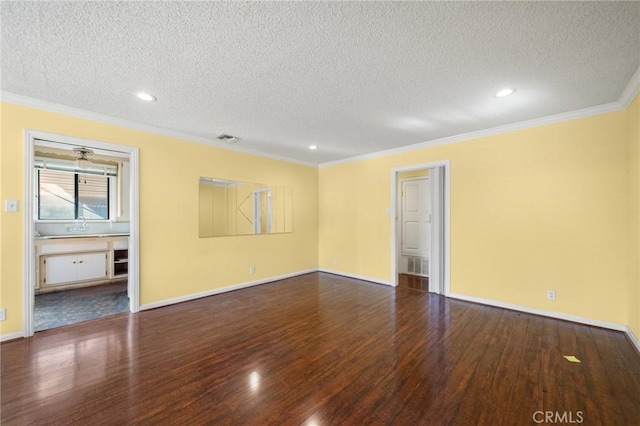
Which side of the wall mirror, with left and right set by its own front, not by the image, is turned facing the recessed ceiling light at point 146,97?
right

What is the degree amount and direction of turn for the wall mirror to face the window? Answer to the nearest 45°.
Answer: approximately 135° to its right

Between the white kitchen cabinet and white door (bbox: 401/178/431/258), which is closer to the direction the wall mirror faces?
the white door

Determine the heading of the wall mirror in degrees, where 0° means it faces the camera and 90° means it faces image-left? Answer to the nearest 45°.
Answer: approximately 315°

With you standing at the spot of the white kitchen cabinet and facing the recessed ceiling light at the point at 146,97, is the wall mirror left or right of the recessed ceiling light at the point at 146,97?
left

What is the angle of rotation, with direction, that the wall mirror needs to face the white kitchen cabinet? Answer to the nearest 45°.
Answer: approximately 135° to its right

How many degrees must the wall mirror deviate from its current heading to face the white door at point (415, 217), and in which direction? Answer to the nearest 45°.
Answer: approximately 45° to its left

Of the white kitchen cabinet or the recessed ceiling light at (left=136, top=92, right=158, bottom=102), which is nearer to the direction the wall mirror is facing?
the recessed ceiling light

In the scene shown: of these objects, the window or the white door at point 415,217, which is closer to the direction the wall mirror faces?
the white door
